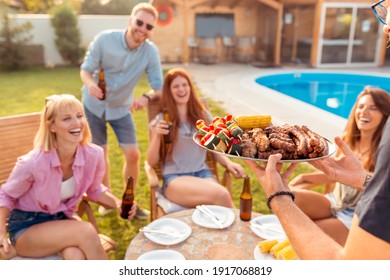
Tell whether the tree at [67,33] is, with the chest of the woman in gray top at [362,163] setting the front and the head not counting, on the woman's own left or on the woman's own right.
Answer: on the woman's own right

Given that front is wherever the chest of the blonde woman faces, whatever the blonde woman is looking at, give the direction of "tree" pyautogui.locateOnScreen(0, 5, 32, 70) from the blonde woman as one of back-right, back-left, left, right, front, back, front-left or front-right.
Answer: back-left

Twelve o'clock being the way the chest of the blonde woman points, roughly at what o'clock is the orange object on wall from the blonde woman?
The orange object on wall is roughly at 8 o'clock from the blonde woman.

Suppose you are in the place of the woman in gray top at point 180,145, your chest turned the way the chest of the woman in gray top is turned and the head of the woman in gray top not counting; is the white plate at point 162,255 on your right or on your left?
on your right

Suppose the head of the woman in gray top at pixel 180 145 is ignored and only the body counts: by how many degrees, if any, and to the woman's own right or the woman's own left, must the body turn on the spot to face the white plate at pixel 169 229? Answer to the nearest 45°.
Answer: approximately 45° to the woman's own right

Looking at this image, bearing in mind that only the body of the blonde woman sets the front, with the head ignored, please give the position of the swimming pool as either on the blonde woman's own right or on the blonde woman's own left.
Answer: on the blonde woman's own left

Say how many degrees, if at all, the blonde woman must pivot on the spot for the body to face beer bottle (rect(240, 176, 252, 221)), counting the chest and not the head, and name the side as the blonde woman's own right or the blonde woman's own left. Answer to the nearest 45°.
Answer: approximately 45° to the blonde woman's own left

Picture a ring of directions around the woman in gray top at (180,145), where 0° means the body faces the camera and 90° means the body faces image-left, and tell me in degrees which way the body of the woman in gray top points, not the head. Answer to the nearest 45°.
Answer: approximately 315°

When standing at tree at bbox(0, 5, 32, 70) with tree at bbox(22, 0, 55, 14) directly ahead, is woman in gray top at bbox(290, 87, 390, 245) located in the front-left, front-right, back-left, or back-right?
back-right

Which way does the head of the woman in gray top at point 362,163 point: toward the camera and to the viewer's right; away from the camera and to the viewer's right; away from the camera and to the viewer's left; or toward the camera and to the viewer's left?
toward the camera and to the viewer's left

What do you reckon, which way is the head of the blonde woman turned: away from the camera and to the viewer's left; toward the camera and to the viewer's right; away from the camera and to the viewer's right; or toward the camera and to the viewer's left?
toward the camera and to the viewer's right

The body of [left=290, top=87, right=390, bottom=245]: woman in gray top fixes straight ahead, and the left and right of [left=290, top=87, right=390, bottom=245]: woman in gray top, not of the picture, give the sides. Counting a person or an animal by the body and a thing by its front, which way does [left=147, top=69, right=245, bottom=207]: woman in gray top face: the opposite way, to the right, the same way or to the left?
to the left

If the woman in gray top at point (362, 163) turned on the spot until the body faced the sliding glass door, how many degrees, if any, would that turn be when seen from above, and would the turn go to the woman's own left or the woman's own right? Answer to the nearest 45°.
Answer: approximately 135° to the woman's own right

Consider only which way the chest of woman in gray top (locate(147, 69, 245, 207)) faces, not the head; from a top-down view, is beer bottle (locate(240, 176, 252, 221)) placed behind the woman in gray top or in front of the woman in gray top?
in front

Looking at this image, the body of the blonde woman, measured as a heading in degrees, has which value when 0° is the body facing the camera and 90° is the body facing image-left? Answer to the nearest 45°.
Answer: approximately 315°
